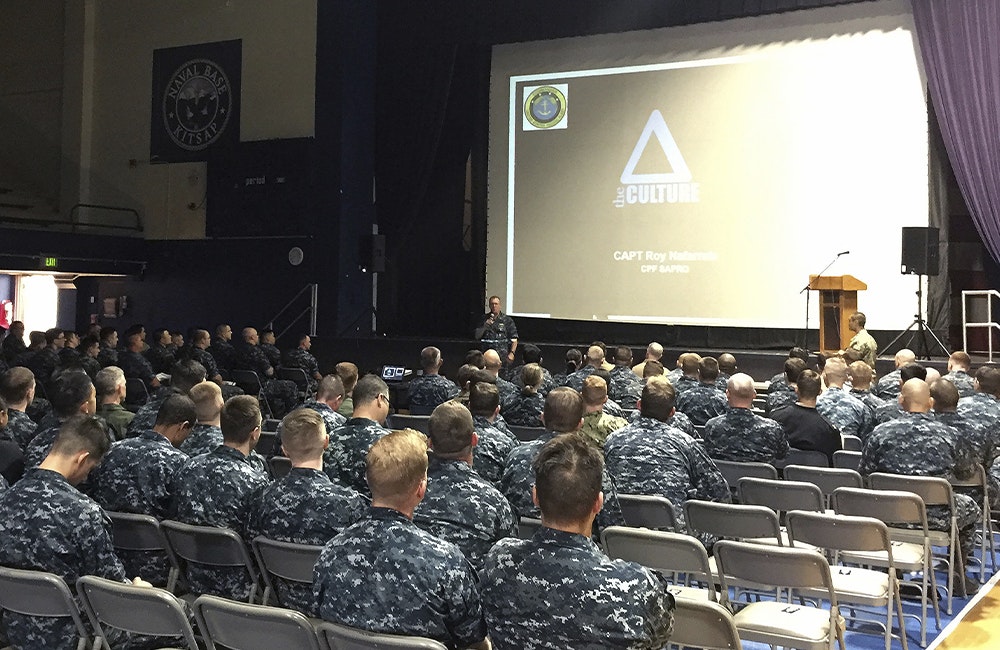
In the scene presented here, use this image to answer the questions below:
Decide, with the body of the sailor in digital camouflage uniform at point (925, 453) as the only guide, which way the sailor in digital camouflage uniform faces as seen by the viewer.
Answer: away from the camera

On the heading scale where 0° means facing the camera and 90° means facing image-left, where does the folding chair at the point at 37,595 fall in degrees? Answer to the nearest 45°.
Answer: approximately 225°

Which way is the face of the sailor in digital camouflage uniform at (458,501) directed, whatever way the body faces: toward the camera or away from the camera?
away from the camera

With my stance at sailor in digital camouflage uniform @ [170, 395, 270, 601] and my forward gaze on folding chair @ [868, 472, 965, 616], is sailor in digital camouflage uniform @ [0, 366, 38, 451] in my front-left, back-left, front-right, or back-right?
back-left

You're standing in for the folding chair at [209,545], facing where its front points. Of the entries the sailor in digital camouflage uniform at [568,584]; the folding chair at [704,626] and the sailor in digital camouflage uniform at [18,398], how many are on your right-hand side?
2

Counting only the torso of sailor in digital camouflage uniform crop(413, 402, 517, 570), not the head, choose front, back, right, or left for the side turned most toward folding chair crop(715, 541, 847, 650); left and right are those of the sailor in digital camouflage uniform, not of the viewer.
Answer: right

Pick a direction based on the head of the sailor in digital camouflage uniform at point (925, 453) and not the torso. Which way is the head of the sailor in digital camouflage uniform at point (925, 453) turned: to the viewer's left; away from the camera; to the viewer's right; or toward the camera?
away from the camera

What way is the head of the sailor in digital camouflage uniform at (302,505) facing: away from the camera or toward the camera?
away from the camera

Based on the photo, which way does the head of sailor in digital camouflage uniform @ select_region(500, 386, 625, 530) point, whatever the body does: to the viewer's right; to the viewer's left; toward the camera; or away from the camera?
away from the camera

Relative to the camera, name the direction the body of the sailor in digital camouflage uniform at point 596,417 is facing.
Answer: away from the camera

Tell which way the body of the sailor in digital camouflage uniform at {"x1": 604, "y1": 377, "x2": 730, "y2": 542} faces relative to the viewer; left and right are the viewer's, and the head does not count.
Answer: facing away from the viewer

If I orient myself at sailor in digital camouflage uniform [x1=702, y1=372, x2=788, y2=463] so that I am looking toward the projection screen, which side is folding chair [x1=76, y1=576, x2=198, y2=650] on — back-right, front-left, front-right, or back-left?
back-left

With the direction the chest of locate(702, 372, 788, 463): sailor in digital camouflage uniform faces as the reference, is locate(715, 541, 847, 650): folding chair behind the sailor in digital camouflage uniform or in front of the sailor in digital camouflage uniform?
behind
